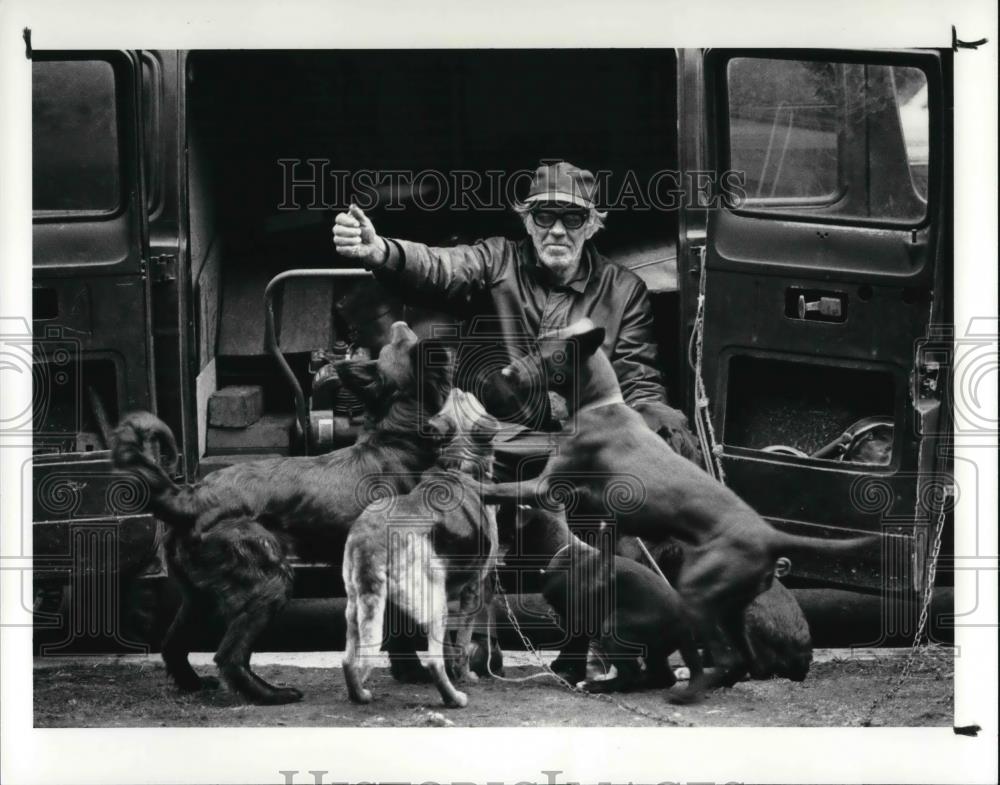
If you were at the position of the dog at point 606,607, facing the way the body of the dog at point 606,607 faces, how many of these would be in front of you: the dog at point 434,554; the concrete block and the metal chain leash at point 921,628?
2

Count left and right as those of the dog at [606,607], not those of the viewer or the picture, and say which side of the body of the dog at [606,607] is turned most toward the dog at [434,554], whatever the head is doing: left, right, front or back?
front

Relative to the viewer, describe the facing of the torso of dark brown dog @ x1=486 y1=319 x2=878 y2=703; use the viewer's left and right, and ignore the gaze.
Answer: facing to the left of the viewer

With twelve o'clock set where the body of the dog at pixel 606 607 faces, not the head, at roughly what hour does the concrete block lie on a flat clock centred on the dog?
The concrete block is roughly at 12 o'clock from the dog.

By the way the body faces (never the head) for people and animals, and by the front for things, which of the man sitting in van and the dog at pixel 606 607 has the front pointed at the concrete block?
the dog

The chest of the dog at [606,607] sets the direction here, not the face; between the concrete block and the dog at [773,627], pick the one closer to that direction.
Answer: the concrete block

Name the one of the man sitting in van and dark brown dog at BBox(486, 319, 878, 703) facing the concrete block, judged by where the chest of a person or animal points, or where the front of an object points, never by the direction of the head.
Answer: the dark brown dog

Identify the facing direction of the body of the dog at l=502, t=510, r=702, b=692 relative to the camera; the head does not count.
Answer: to the viewer's left

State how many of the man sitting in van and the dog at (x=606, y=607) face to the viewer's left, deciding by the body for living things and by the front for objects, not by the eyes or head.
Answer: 1

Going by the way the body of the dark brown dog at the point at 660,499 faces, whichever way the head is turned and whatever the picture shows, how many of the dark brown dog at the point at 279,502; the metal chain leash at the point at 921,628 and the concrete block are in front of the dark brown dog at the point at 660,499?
2

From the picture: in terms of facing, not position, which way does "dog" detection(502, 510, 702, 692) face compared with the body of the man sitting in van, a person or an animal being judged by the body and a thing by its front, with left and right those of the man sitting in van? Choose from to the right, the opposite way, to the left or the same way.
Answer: to the right
